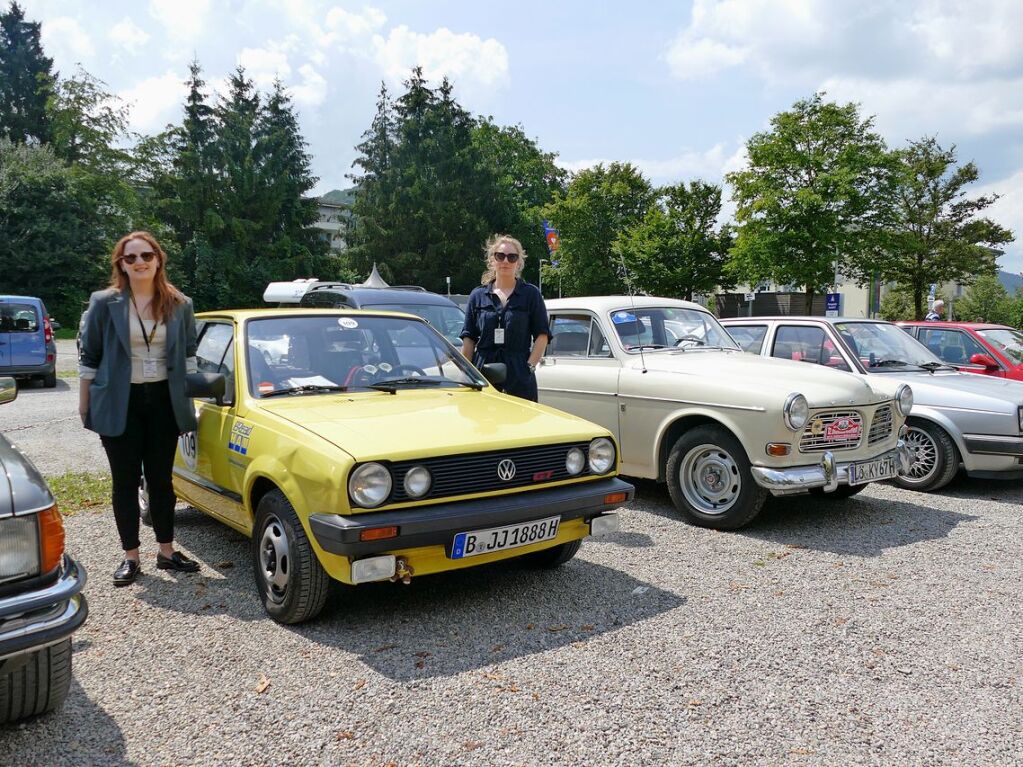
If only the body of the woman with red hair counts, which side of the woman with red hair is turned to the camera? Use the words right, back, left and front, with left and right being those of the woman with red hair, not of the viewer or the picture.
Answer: front

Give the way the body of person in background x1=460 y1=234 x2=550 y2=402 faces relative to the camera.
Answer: toward the camera

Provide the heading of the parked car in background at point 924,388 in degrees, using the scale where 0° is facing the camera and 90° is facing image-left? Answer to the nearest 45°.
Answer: approximately 315°

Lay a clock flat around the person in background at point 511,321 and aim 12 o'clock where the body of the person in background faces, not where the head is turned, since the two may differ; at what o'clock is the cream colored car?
The cream colored car is roughly at 9 o'clock from the person in background.

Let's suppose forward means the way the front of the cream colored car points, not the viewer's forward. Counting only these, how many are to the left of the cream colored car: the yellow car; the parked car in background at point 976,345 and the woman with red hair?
1

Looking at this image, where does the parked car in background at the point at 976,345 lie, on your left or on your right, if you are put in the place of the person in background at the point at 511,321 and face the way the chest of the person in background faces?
on your left

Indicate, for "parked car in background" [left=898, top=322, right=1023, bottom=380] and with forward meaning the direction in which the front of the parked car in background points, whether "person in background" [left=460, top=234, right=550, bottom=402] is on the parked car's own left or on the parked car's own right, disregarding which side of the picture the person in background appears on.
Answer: on the parked car's own right

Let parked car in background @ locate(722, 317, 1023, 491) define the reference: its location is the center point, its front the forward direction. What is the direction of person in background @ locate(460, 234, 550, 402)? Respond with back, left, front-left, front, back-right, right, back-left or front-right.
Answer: right

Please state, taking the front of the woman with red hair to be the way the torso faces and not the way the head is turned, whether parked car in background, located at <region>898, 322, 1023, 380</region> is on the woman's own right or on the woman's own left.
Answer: on the woman's own left

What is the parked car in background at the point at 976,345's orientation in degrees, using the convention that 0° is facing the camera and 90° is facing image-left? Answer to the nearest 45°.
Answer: approximately 315°

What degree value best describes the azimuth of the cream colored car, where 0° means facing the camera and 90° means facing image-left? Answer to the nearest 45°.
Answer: approximately 315°
